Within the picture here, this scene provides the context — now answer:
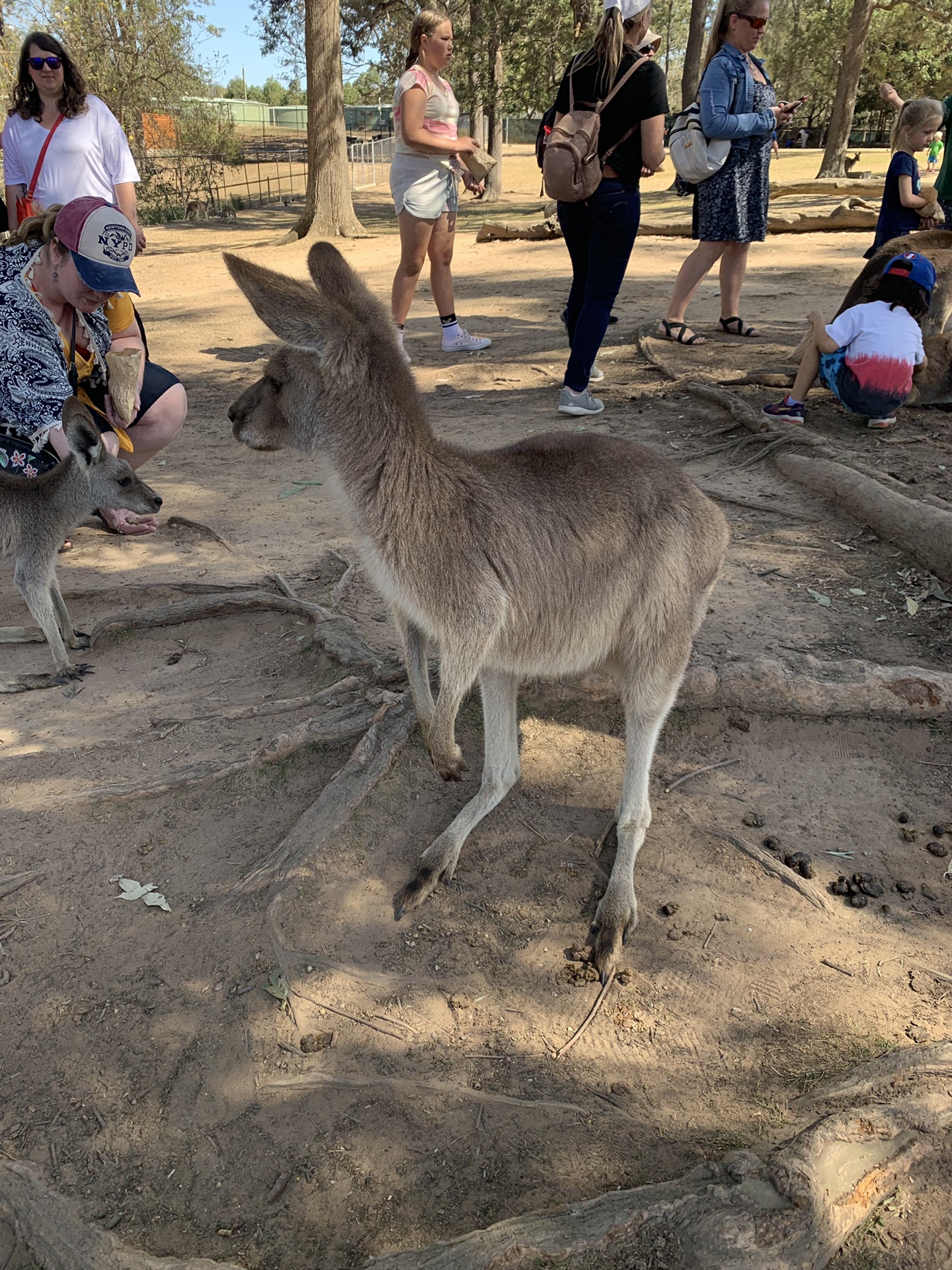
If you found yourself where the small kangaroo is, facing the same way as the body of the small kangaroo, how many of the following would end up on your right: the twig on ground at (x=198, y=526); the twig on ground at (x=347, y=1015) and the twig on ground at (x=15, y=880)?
2

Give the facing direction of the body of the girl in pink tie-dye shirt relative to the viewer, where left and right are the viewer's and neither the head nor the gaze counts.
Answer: facing the viewer and to the right of the viewer

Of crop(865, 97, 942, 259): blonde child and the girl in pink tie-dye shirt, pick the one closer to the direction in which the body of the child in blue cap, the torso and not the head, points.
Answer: the blonde child

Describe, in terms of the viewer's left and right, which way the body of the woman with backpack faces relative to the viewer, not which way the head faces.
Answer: facing away from the viewer and to the right of the viewer

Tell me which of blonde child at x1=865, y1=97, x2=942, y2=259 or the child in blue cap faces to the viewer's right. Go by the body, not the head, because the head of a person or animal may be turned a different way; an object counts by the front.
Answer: the blonde child

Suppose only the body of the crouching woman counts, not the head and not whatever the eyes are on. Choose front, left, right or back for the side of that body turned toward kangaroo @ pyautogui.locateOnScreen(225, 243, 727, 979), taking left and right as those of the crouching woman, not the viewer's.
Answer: front

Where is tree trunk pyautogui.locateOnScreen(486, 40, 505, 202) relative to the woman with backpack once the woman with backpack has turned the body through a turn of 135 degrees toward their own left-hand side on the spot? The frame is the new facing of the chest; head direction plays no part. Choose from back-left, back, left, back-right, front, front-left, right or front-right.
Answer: right

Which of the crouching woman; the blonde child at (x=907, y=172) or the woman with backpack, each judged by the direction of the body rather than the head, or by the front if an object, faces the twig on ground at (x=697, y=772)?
the crouching woman

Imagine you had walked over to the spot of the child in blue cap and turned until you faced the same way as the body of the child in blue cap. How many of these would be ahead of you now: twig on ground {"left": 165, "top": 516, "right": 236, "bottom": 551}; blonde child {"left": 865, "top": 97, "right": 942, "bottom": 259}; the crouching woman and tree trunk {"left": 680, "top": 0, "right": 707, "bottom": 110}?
2

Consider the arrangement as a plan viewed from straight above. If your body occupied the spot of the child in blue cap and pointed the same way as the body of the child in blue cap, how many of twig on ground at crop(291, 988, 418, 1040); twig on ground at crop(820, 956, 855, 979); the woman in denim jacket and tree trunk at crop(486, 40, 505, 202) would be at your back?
2

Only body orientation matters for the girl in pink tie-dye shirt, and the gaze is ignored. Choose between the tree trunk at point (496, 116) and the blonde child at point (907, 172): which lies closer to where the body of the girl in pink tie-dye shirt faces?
the blonde child

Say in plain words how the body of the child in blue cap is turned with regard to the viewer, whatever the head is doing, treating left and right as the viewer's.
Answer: facing away from the viewer
